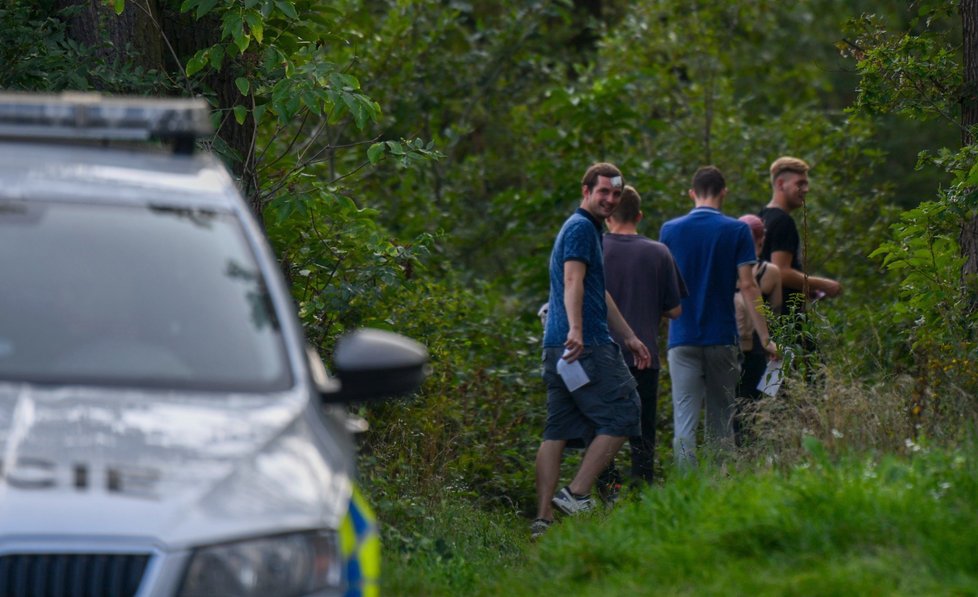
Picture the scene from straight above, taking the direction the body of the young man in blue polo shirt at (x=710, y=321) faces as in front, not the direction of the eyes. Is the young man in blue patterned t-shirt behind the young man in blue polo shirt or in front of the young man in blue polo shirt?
behind

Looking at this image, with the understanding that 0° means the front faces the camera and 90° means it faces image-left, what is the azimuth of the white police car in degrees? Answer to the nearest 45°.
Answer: approximately 0°

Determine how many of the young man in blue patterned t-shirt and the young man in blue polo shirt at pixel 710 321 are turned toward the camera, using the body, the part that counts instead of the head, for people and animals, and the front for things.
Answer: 0

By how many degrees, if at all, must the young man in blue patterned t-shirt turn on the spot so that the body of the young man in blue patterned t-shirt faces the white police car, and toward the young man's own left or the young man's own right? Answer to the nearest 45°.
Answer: approximately 90° to the young man's own right

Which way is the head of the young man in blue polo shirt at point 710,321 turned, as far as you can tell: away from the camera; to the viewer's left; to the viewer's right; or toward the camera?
away from the camera

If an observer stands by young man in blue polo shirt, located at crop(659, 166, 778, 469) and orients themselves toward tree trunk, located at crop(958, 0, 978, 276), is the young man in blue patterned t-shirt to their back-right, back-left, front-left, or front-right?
back-right

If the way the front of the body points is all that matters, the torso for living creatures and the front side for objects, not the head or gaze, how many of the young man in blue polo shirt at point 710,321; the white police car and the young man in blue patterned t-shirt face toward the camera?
1

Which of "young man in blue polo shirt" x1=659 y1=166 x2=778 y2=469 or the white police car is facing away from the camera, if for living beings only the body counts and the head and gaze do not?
the young man in blue polo shirt

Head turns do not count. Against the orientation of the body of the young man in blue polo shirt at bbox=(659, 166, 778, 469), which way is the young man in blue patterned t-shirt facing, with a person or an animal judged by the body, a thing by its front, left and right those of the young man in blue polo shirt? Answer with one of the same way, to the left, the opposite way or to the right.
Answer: to the right

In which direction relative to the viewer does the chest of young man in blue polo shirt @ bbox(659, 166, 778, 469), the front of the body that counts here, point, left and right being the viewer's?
facing away from the viewer

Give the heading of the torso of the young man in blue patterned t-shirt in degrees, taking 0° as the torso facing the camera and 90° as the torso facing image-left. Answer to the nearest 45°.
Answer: approximately 270°
